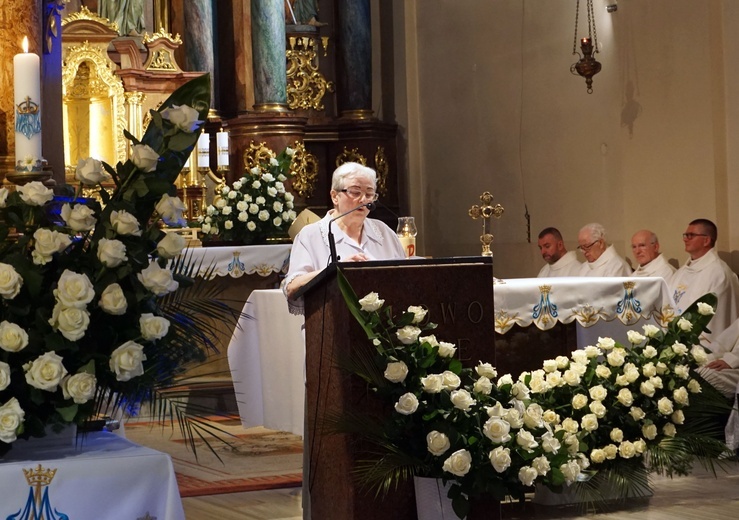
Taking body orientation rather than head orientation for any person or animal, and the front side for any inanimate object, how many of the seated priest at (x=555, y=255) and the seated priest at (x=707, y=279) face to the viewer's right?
0

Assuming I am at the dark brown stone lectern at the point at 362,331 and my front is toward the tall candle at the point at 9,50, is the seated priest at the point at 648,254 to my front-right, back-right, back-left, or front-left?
back-right

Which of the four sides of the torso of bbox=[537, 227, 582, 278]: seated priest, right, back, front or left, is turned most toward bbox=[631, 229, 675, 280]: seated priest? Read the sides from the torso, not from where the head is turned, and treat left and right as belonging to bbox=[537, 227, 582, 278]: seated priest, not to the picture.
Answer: left

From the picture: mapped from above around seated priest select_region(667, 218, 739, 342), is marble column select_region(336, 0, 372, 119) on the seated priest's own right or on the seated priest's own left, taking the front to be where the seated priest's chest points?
on the seated priest's own right

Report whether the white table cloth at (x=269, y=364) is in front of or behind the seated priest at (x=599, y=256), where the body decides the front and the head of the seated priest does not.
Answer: in front

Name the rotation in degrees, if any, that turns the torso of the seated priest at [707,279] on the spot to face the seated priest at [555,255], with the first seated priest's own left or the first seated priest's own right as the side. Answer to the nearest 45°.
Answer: approximately 90° to the first seated priest's own right

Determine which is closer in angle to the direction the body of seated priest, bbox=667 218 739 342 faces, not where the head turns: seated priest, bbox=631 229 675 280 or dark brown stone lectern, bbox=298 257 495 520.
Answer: the dark brown stone lectern

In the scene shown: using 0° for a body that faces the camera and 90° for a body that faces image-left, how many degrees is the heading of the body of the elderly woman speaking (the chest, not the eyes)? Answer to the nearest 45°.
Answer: approximately 315°

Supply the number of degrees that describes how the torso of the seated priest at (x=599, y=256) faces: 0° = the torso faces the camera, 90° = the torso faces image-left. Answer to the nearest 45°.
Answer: approximately 45°
